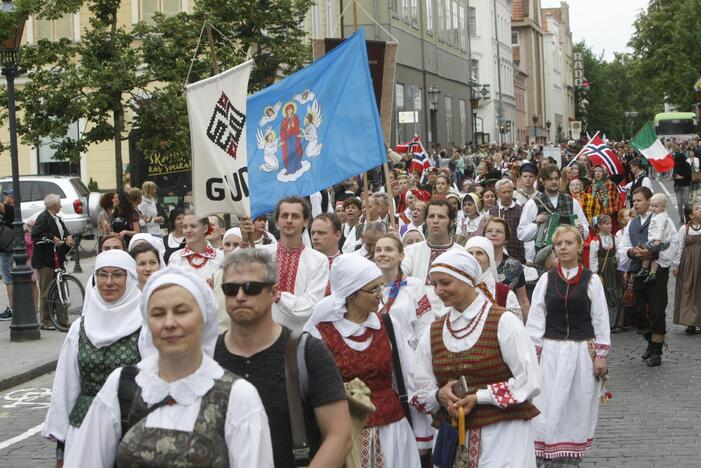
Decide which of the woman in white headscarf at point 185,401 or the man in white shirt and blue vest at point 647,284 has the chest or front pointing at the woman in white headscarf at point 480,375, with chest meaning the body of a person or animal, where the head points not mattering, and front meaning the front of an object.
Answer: the man in white shirt and blue vest

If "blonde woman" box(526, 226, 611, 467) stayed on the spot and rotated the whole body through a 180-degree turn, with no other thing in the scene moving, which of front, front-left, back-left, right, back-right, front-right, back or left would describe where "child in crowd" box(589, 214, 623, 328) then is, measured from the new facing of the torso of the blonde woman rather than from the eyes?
front

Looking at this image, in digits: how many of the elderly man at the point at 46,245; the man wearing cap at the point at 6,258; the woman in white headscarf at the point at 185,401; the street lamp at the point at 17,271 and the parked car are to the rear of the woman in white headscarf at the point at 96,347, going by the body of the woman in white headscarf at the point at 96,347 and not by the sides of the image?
4

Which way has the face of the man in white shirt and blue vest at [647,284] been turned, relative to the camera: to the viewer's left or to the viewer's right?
to the viewer's left

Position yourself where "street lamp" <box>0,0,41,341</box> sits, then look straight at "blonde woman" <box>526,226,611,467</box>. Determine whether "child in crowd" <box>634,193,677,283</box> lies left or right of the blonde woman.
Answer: left

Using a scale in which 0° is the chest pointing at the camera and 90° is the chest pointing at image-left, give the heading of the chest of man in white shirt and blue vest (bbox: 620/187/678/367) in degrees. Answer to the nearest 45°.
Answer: approximately 0°

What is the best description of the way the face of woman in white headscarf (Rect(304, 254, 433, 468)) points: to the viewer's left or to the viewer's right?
to the viewer's right

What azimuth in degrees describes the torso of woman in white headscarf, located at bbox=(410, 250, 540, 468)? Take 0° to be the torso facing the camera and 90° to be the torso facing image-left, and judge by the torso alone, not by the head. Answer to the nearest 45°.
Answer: approximately 45°

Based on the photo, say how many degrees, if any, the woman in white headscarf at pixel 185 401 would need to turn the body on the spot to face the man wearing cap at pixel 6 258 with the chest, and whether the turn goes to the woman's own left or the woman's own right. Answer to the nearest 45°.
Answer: approximately 180°
